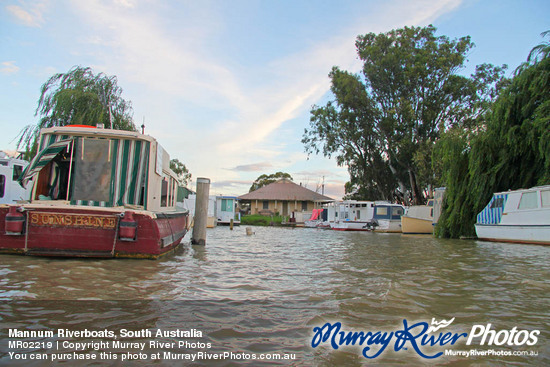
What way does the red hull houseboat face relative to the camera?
away from the camera

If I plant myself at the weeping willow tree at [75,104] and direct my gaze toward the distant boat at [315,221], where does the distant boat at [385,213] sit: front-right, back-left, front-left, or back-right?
front-right

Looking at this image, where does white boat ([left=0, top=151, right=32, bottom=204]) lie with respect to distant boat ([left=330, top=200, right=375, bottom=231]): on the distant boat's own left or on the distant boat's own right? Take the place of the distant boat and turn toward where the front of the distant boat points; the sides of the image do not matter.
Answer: on the distant boat's own left

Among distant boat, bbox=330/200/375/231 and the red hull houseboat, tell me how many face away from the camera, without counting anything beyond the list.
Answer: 1

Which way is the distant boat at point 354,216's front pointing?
to the viewer's left

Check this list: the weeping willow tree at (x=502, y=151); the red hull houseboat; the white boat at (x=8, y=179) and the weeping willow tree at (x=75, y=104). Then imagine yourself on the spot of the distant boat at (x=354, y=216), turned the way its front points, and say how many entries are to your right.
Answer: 0

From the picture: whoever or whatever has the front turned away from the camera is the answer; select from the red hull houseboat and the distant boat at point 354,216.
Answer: the red hull houseboat

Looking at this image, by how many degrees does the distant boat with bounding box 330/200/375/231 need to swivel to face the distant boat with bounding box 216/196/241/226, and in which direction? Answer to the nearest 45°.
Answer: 0° — it already faces it

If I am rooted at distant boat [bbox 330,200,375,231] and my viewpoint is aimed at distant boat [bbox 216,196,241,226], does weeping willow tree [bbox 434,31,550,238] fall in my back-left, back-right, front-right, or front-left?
back-left
